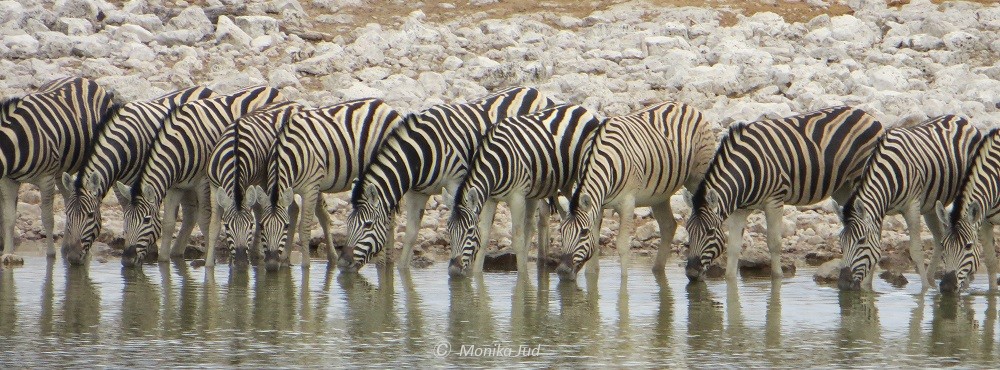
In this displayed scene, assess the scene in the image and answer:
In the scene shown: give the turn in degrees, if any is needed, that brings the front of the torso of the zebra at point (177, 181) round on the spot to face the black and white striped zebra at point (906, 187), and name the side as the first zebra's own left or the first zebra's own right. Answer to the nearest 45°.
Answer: approximately 90° to the first zebra's own left

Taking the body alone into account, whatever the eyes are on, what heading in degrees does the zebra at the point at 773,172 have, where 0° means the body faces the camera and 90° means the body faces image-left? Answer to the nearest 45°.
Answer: approximately 45°

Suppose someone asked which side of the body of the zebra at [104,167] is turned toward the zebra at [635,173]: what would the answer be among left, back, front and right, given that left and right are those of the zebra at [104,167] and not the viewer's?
left

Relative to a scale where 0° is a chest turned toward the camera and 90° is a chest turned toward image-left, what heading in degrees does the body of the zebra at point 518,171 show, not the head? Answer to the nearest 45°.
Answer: approximately 45°

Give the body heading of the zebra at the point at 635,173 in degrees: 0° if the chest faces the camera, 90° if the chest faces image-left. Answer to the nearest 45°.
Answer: approximately 45°

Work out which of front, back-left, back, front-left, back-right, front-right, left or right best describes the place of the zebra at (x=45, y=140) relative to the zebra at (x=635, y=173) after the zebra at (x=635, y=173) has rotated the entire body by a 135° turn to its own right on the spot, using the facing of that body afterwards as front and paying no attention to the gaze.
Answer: left
